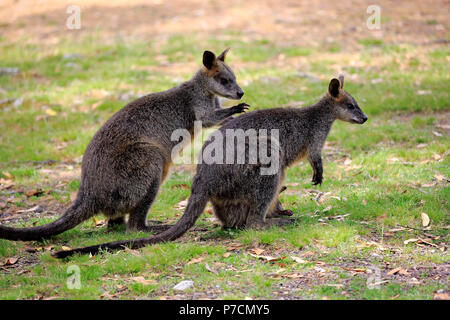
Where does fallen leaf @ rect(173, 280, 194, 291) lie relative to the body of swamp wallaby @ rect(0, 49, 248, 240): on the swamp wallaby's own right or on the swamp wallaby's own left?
on the swamp wallaby's own right

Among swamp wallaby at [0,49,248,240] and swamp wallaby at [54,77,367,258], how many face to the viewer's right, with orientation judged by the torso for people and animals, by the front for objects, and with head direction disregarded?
2

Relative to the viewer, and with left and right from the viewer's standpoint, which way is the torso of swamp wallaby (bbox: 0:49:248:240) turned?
facing to the right of the viewer

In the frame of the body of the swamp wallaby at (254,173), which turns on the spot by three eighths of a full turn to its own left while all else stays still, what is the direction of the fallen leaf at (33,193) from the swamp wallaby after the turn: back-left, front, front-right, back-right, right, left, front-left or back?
front

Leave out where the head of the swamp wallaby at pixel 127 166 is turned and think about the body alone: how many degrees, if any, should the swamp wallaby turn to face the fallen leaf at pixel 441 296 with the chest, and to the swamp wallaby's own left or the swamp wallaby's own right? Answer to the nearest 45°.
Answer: approximately 45° to the swamp wallaby's own right

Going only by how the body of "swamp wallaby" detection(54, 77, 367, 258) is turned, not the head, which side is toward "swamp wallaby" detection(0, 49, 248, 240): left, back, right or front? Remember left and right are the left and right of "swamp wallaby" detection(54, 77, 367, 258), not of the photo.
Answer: back

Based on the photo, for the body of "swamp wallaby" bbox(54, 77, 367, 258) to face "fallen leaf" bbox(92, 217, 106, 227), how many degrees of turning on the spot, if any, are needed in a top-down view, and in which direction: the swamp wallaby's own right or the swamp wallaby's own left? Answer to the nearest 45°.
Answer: approximately 135° to the swamp wallaby's own left

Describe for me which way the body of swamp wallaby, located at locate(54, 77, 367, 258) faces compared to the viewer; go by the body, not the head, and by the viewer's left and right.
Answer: facing to the right of the viewer

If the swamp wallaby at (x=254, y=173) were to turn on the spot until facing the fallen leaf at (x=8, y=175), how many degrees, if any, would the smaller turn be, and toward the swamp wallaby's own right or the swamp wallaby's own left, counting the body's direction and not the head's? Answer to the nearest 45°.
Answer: approximately 135° to the swamp wallaby's own left
